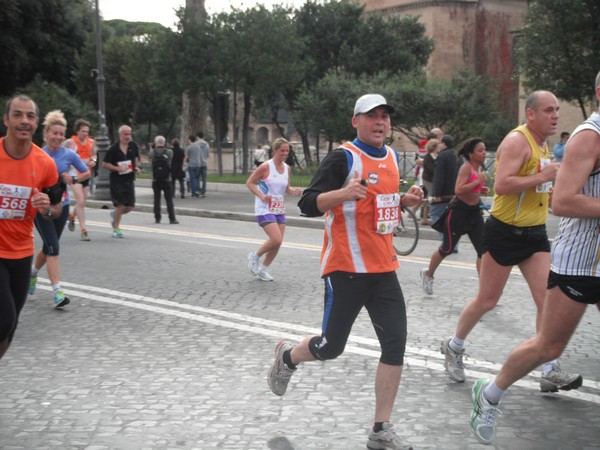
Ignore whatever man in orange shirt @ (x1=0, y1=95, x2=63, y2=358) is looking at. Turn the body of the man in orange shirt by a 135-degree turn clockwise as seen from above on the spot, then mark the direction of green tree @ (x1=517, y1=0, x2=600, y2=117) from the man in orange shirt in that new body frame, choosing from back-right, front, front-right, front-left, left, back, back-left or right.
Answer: right

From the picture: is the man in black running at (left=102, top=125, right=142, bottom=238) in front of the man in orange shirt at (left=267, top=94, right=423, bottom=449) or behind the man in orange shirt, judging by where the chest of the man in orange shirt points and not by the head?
behind

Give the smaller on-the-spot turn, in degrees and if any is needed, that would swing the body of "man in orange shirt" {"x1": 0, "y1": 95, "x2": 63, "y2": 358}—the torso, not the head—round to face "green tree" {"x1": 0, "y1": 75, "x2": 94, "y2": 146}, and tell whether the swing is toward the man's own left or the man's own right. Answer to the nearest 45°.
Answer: approximately 180°

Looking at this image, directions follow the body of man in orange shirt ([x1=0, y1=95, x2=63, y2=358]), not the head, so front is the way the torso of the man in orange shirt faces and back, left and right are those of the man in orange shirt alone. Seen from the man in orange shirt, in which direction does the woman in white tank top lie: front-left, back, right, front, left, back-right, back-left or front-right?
back-left

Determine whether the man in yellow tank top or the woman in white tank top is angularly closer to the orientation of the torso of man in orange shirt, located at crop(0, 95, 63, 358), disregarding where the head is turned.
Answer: the man in yellow tank top
